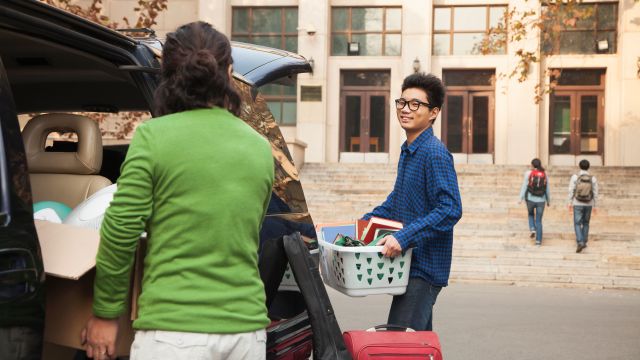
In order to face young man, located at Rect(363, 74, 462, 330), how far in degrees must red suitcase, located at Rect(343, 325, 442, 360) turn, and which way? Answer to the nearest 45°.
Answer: approximately 180°

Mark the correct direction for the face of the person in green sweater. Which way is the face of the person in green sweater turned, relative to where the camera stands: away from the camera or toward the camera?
away from the camera

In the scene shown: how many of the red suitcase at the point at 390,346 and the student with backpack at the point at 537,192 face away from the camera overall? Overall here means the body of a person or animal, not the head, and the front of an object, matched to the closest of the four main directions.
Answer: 1

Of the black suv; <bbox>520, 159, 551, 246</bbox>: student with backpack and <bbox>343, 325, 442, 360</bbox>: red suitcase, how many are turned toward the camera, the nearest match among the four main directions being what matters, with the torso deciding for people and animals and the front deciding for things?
1

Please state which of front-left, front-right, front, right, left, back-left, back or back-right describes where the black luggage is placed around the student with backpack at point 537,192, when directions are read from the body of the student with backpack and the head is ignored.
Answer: back

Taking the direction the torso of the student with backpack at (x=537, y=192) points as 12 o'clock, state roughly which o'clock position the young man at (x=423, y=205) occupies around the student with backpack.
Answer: The young man is roughly at 6 o'clock from the student with backpack.

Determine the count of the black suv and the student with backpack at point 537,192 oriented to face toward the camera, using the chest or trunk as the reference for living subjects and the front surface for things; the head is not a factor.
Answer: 0

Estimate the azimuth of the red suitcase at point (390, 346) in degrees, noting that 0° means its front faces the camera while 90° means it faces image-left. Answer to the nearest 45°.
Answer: approximately 0°

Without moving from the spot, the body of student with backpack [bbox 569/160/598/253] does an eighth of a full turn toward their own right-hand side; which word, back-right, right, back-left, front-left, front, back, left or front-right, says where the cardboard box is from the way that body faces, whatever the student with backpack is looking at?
back-right

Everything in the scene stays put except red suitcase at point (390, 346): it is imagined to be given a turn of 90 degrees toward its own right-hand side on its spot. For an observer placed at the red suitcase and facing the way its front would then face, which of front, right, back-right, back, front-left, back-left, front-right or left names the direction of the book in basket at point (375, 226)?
right

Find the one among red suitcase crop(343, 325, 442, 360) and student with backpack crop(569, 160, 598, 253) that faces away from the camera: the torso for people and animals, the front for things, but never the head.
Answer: the student with backpack

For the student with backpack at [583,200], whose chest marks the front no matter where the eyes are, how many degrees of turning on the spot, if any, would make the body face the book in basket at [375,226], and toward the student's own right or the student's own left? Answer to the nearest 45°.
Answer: approximately 180°

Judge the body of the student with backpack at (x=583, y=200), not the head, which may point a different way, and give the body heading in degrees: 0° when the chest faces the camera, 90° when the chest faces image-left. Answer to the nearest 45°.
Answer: approximately 180°

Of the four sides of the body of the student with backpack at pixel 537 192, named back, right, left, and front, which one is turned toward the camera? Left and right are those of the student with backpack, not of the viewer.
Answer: back
